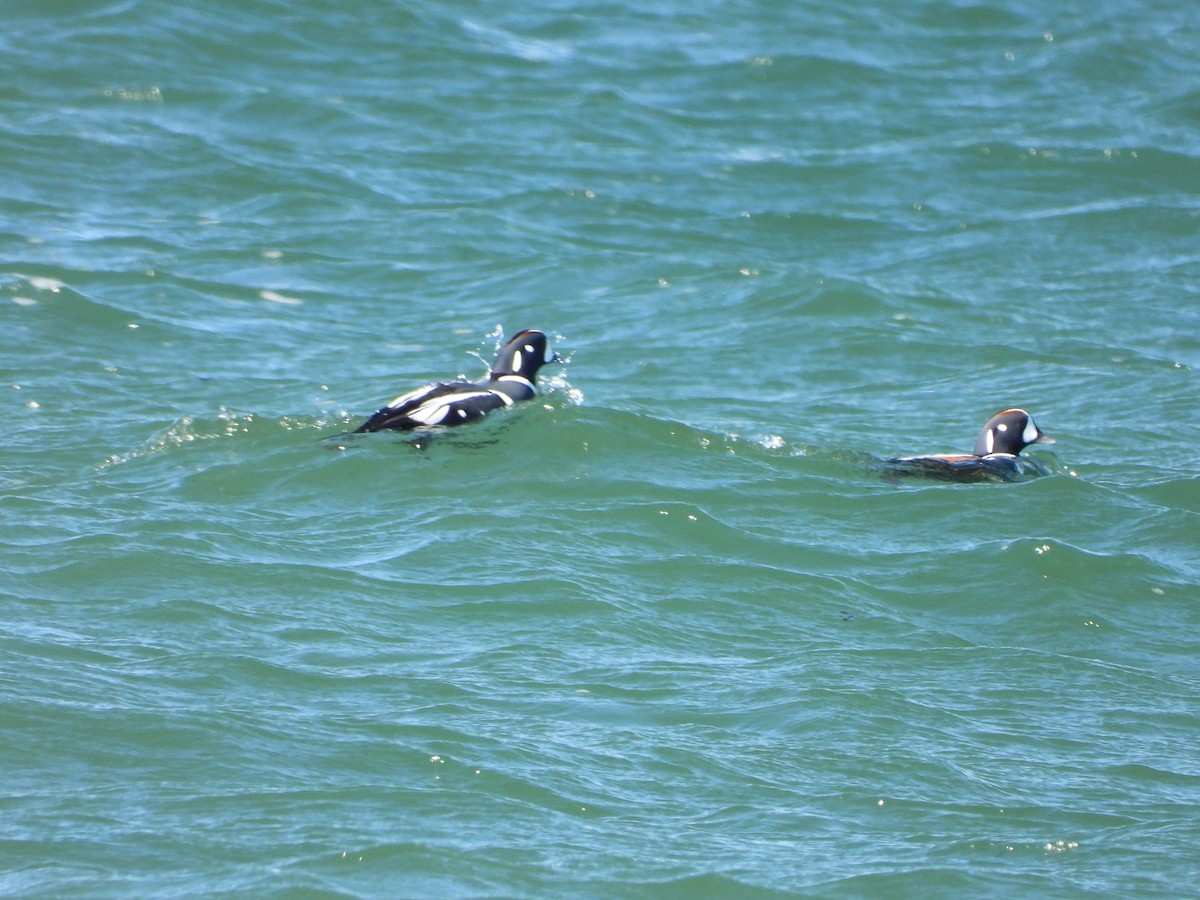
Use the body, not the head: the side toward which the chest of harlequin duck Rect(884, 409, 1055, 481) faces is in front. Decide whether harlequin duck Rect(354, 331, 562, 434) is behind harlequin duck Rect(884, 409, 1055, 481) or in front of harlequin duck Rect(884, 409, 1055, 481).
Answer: behind

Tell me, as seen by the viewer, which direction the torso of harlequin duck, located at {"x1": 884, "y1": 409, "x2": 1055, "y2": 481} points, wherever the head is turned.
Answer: to the viewer's right
